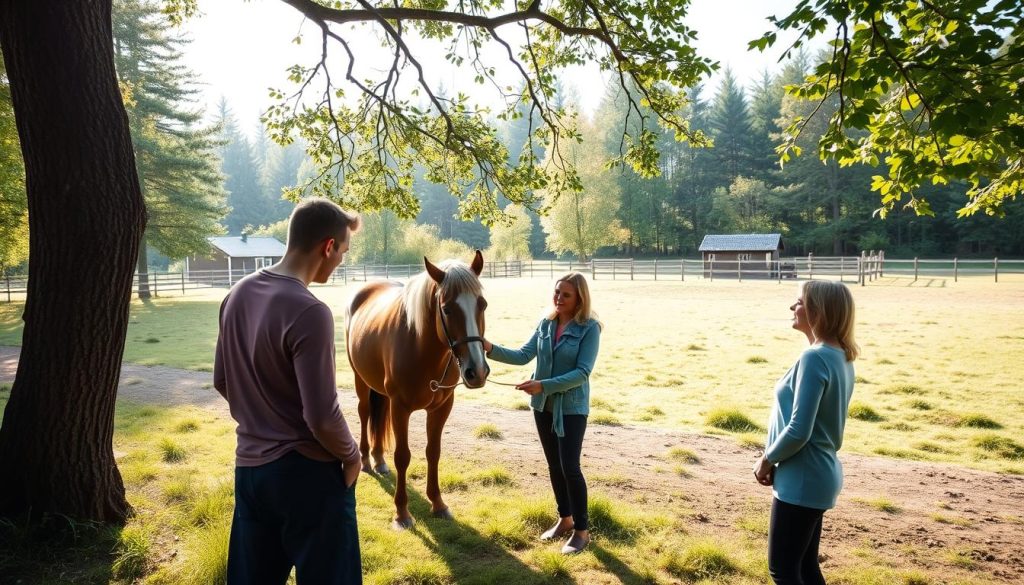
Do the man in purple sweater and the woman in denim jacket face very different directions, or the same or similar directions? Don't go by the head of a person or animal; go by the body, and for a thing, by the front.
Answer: very different directions

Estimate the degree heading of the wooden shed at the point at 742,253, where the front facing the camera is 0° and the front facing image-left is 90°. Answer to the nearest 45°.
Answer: approximately 0°

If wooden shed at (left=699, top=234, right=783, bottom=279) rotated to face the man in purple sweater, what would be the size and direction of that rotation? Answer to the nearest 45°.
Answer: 0° — it already faces them

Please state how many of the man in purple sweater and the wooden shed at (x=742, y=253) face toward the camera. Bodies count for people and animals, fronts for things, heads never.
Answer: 1

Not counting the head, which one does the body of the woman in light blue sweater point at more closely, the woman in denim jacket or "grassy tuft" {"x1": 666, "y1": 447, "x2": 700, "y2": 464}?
the woman in denim jacket

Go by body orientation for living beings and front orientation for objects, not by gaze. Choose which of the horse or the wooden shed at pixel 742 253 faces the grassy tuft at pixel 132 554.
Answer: the wooden shed

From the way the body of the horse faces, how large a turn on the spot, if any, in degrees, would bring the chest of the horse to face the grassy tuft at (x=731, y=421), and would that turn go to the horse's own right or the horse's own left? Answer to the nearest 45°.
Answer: approximately 90° to the horse's own left

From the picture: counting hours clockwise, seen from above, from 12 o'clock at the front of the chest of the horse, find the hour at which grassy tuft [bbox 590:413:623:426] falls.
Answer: The grassy tuft is roughly at 9 o'clock from the horse.

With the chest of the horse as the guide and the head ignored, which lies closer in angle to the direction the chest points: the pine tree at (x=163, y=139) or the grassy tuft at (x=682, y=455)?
the grassy tuft

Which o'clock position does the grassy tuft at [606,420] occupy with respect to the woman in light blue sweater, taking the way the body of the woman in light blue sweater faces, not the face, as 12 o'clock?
The grassy tuft is roughly at 2 o'clock from the woman in light blue sweater.

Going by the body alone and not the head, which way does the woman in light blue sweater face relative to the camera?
to the viewer's left

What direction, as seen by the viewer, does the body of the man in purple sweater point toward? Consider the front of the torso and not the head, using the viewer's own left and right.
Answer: facing away from the viewer and to the right of the viewer

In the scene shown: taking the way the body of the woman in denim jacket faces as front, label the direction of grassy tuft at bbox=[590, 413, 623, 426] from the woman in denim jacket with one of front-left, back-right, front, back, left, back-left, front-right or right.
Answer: back-right

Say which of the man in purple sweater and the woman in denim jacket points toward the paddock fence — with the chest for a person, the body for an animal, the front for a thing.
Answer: the man in purple sweater

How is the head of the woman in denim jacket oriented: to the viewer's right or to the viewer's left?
to the viewer's left
